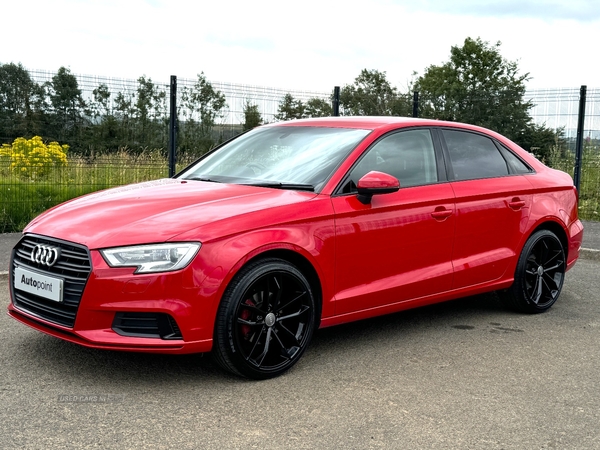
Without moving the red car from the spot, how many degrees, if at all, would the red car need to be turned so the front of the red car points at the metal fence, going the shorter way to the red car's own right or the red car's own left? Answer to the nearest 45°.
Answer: approximately 90° to the red car's own right

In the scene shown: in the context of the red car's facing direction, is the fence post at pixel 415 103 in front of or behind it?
behind

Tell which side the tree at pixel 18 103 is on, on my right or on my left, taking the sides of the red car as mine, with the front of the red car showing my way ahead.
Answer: on my right

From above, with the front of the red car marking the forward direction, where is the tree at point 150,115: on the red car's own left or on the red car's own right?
on the red car's own right

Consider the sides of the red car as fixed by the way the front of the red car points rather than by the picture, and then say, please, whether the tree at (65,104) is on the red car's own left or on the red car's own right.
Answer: on the red car's own right

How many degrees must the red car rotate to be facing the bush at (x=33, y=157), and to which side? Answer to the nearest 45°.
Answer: approximately 90° to its right

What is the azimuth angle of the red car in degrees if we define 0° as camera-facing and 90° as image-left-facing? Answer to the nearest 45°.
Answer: approximately 45°

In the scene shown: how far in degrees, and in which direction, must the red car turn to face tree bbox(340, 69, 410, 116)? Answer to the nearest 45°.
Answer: approximately 135° to its right
